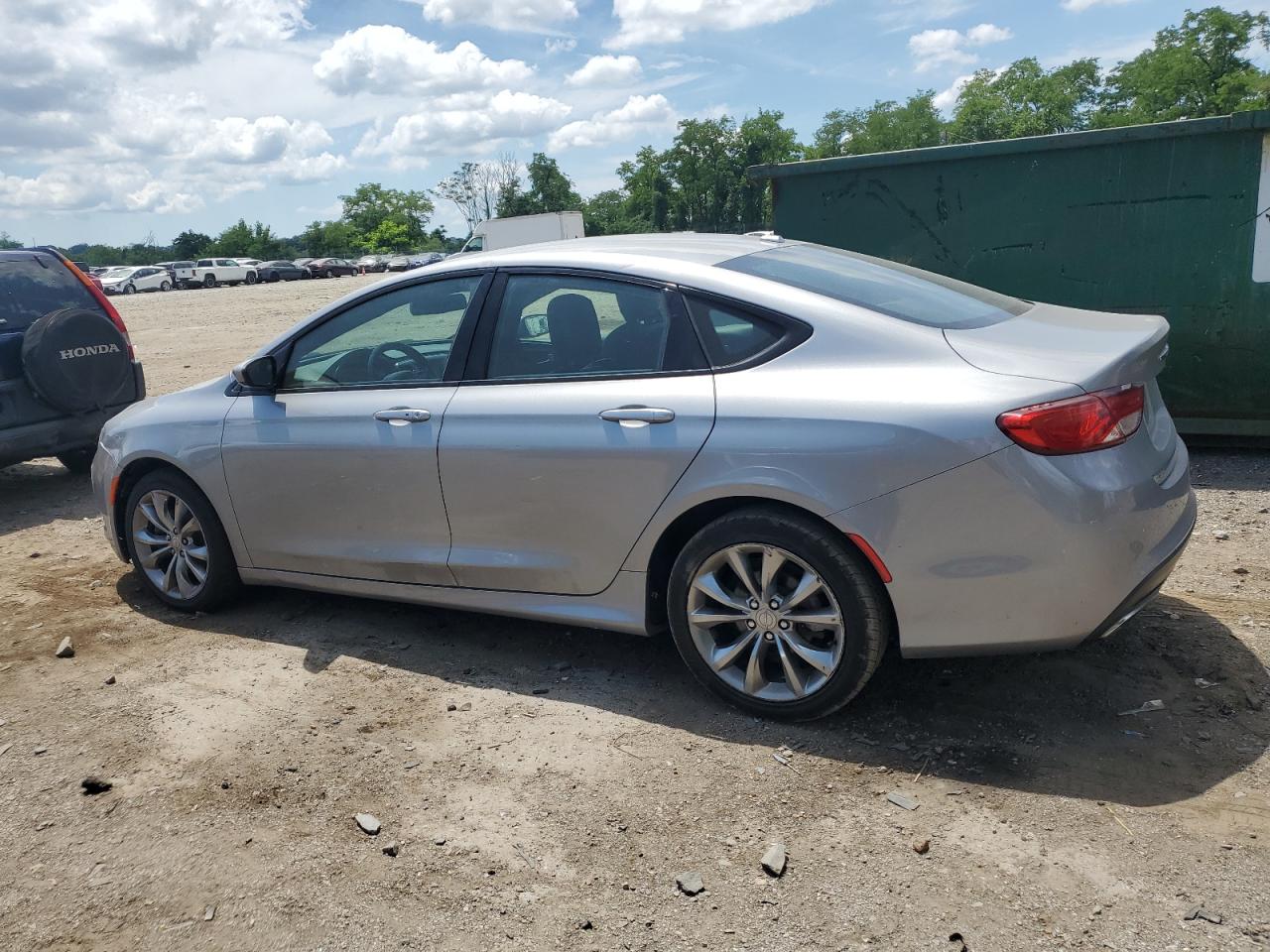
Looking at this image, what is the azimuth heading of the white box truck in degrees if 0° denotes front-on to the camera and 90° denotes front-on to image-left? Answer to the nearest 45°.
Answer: approximately 90°

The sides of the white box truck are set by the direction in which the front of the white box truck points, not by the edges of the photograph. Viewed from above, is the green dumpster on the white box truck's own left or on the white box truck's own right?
on the white box truck's own left

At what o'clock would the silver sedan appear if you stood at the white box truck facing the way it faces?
The silver sedan is roughly at 9 o'clock from the white box truck.

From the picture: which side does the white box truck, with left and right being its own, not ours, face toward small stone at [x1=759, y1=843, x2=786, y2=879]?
left

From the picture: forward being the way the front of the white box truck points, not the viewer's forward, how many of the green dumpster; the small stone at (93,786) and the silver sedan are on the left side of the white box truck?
3

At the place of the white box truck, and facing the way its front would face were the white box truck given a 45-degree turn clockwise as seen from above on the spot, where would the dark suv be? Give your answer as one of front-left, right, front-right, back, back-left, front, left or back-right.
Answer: back-left

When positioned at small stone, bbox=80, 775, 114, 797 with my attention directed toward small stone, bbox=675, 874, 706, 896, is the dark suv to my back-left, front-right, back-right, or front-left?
back-left

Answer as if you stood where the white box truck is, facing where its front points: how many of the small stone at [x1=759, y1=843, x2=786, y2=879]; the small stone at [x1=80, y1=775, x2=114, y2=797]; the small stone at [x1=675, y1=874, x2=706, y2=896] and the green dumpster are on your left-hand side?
4

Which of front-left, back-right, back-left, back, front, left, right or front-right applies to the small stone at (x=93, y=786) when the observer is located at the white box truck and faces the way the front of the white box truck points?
left

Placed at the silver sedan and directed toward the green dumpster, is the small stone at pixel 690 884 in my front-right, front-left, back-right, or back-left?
back-right
